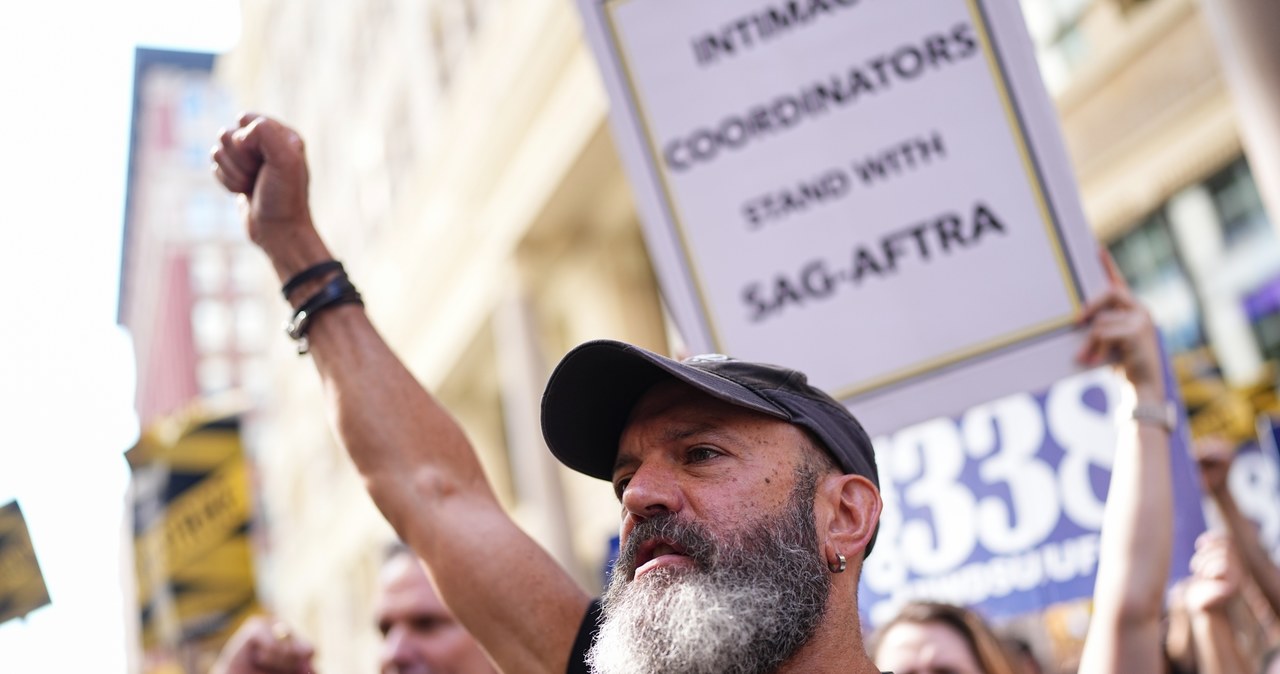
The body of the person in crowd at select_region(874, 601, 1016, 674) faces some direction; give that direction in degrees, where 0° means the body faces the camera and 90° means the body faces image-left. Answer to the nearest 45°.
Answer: approximately 45°

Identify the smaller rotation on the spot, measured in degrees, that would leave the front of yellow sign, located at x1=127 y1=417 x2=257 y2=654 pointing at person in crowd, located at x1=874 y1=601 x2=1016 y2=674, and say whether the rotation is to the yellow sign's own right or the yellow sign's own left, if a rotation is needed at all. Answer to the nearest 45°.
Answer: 0° — it already faces them

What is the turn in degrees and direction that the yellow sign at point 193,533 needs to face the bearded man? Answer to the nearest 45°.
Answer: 0° — it already faces them

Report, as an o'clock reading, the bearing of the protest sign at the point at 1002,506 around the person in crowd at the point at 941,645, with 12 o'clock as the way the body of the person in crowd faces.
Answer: The protest sign is roughly at 5 o'clock from the person in crowd.

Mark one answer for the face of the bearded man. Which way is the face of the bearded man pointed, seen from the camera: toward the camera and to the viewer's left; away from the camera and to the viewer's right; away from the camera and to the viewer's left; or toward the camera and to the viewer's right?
toward the camera and to the viewer's left

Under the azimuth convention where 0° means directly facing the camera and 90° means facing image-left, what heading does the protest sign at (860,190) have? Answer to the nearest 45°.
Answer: approximately 0°

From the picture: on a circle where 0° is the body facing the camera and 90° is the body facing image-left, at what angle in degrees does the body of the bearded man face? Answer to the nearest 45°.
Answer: approximately 45°

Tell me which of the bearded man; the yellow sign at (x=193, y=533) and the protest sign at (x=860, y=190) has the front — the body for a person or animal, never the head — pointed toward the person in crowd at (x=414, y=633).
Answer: the yellow sign

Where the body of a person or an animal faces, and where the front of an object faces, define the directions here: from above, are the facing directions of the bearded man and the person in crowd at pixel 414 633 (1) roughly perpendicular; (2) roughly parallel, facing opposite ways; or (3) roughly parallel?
roughly parallel

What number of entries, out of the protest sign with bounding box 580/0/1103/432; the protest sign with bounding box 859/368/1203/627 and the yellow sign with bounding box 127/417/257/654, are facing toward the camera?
3

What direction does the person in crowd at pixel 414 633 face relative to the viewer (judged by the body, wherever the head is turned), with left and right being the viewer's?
facing the viewer and to the left of the viewer

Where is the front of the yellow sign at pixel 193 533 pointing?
toward the camera

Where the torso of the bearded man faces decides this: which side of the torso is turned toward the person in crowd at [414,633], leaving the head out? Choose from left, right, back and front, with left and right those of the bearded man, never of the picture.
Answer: right

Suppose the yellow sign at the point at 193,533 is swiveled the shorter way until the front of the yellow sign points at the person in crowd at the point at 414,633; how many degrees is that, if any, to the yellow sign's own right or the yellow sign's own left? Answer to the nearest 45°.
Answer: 0° — it already faces them

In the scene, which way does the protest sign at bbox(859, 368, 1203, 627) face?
toward the camera
